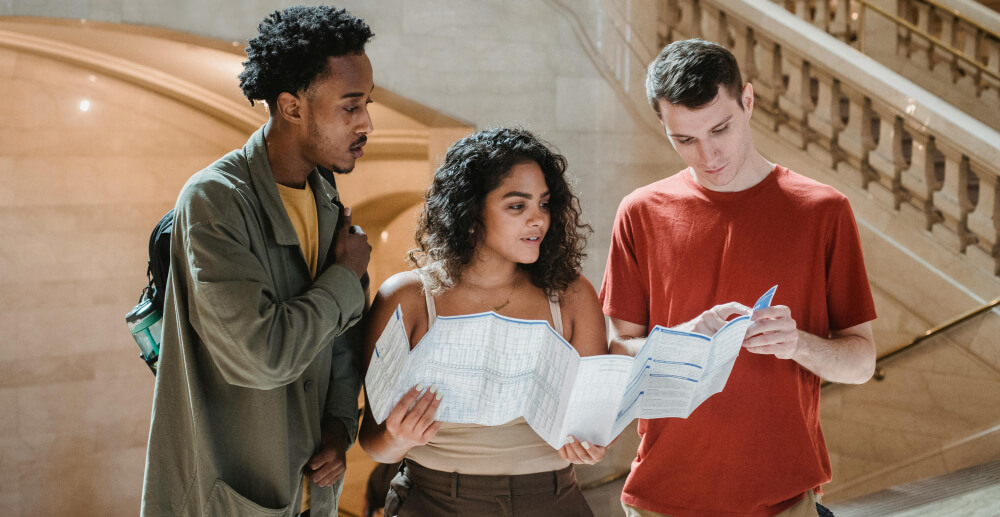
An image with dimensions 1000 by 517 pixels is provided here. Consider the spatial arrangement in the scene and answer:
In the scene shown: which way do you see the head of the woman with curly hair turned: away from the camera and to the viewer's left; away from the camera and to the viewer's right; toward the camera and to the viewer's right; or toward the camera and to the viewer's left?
toward the camera and to the viewer's right

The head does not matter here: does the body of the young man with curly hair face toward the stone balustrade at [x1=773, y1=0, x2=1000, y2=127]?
no

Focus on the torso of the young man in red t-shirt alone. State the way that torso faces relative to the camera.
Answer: toward the camera

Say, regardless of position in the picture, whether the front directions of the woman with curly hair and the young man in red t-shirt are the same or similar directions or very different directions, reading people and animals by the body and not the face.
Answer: same or similar directions

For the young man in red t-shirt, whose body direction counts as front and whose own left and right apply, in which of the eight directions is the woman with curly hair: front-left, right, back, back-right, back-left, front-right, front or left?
right

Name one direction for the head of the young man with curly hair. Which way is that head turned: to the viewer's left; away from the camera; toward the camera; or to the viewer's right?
to the viewer's right

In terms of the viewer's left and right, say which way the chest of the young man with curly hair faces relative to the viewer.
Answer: facing the viewer and to the right of the viewer

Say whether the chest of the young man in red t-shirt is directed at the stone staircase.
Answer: no

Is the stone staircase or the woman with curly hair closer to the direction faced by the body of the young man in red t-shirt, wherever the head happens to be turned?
the woman with curly hair

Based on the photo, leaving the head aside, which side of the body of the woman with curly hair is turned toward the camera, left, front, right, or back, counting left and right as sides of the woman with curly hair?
front

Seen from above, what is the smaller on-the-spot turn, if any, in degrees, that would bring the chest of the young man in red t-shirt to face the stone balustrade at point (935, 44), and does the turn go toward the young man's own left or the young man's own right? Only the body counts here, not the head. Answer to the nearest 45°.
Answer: approximately 180°

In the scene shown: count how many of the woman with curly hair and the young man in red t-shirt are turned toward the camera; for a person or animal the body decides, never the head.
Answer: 2

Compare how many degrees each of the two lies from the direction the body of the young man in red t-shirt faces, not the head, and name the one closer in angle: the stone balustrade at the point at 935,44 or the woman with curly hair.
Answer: the woman with curly hair
